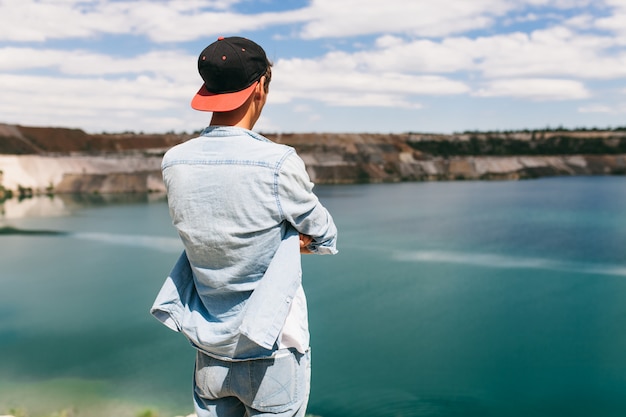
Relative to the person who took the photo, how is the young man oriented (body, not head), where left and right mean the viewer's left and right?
facing away from the viewer and to the right of the viewer
